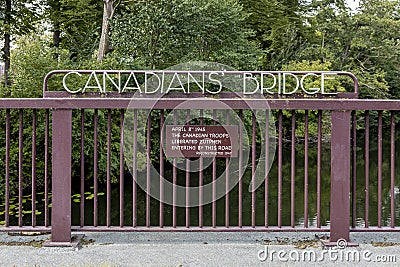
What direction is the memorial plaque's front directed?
toward the camera

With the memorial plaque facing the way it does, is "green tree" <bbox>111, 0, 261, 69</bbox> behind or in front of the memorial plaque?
behind
